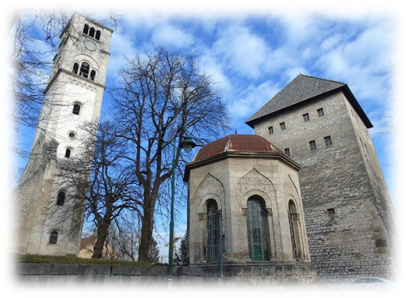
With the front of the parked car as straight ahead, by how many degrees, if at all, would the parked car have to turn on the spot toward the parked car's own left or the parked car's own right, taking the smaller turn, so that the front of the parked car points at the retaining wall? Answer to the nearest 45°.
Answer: approximately 45° to the parked car's own left

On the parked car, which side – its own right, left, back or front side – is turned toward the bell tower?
front

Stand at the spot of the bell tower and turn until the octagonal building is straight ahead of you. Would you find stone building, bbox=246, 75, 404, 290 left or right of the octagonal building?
left

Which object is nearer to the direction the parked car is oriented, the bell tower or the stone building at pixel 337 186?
the bell tower

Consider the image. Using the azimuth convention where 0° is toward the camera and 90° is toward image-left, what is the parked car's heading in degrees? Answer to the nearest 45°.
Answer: approximately 90°

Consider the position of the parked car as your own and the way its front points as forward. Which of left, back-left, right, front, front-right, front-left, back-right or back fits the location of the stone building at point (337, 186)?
right
